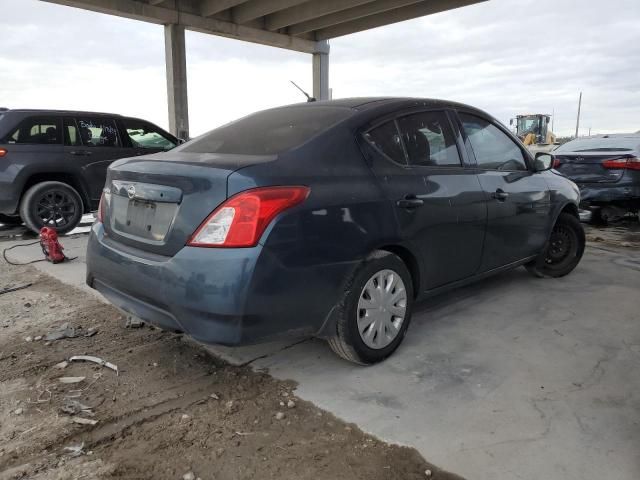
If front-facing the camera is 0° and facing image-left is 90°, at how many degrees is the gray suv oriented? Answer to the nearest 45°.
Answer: approximately 270°

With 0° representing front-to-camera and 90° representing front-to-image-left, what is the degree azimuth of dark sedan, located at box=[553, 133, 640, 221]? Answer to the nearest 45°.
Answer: approximately 225°

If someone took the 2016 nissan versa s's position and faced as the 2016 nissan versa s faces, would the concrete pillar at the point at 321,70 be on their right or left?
on their left

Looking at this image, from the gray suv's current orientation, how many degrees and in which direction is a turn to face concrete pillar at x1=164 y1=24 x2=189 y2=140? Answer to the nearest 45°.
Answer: approximately 90° to its left

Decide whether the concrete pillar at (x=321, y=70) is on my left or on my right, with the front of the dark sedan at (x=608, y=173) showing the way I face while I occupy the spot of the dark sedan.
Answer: on my left

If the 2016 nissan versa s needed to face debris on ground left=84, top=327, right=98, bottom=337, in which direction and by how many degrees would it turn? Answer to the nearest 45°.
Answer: approximately 135° to its left

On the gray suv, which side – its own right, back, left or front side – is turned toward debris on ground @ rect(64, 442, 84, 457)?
right
